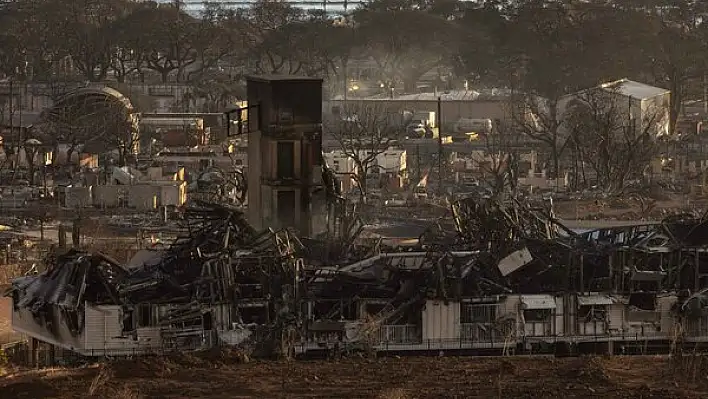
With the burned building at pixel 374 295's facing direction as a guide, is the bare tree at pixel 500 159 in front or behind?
behind

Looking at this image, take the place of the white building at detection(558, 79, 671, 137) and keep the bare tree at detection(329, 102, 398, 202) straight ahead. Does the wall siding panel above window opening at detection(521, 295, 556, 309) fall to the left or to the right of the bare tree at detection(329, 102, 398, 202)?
left

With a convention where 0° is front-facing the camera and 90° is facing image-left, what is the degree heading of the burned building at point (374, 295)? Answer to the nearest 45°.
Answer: approximately 0°

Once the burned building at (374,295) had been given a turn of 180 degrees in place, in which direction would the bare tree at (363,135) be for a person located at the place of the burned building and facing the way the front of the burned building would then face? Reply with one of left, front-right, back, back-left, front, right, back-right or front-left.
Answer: front

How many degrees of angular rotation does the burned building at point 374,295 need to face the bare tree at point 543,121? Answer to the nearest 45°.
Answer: approximately 180°

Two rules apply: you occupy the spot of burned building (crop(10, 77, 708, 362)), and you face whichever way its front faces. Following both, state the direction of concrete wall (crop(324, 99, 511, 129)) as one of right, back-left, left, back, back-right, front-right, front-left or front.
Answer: back
